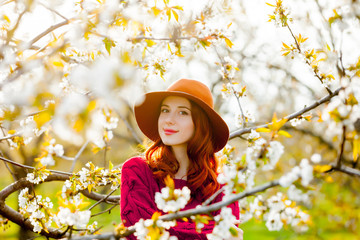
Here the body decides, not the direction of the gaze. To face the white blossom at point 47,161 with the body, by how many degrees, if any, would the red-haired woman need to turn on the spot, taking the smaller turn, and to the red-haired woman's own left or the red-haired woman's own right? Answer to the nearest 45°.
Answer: approximately 90° to the red-haired woman's own right

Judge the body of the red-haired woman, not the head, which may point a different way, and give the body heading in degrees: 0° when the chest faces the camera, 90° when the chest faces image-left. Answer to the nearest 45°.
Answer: approximately 0°
